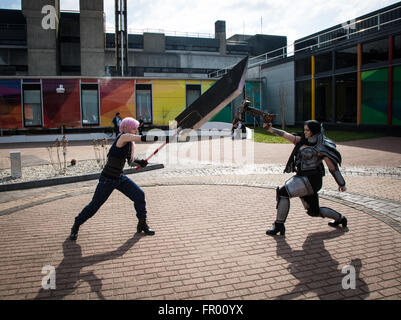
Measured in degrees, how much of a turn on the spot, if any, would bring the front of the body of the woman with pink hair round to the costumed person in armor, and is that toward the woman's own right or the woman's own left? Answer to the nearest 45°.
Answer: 0° — they already face them

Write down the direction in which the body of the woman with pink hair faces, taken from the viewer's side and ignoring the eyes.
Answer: to the viewer's right

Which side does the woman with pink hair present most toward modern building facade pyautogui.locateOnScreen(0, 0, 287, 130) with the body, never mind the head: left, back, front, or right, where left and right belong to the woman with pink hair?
left

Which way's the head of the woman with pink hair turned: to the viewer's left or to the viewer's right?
to the viewer's right

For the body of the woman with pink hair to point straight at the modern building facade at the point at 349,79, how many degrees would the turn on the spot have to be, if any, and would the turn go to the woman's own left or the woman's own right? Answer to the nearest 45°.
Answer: approximately 45° to the woman's own left

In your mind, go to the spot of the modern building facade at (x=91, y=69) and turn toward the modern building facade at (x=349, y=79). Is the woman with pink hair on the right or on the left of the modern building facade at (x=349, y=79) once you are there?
right

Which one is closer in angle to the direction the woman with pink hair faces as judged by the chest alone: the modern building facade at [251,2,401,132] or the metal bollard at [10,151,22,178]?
the modern building facade

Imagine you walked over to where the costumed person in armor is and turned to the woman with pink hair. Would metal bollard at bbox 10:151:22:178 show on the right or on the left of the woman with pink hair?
right

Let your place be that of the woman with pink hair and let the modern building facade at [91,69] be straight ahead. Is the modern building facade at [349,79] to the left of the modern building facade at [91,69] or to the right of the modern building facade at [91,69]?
right
